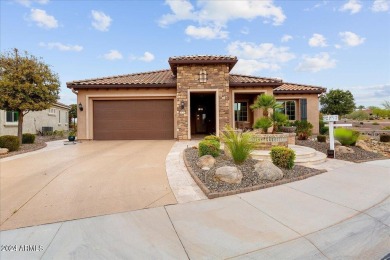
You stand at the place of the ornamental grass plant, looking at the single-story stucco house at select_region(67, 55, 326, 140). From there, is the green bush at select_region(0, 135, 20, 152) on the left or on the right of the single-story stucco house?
left

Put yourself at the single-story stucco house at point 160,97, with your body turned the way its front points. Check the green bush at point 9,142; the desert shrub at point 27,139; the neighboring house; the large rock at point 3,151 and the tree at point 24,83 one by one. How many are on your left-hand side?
0

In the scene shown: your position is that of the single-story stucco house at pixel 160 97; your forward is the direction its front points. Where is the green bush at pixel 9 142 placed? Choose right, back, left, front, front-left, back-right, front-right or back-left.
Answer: front-right

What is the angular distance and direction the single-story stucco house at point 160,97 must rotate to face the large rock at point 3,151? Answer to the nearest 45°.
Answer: approximately 45° to its right

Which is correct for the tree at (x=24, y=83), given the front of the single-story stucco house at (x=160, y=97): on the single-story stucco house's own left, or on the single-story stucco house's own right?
on the single-story stucco house's own right

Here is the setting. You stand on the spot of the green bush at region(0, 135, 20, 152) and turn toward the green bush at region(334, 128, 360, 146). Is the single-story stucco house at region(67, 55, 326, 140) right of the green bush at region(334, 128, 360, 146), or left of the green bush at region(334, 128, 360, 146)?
left

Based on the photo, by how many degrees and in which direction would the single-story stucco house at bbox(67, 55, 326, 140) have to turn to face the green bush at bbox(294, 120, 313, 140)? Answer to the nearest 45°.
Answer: approximately 90° to its left

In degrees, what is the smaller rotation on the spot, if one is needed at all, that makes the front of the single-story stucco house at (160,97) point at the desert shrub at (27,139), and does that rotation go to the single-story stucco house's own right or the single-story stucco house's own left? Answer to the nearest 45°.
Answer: approximately 90° to the single-story stucco house's own right

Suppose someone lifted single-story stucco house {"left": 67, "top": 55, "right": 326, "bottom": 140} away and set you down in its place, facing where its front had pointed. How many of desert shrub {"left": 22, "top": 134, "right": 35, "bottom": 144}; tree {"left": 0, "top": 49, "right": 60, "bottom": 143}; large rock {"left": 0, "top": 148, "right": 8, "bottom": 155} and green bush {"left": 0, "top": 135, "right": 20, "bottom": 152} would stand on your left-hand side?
0

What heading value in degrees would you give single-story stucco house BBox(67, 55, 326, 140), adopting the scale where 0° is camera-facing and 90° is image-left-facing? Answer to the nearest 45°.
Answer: approximately 0°

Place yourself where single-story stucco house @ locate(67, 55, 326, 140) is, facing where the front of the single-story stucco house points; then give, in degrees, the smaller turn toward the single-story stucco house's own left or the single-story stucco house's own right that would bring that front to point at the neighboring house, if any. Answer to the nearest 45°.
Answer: approximately 135° to the single-story stucco house's own right

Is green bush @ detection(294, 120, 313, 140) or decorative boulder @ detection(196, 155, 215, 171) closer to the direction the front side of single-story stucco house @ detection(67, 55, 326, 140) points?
the decorative boulder

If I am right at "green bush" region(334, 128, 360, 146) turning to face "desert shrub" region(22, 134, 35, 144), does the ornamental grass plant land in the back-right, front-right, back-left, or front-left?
front-left

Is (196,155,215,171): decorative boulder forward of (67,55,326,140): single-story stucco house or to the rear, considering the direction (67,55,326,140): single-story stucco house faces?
forward
